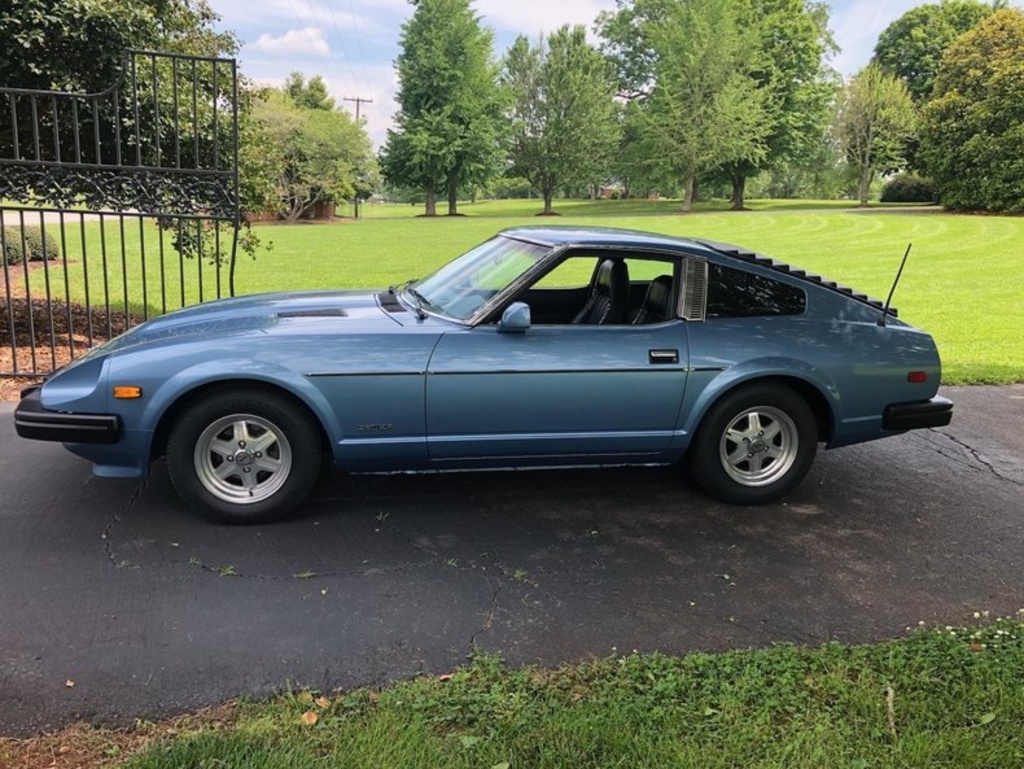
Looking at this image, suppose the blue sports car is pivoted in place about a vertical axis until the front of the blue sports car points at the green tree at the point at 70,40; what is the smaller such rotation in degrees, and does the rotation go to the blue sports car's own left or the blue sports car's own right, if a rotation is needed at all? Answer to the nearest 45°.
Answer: approximately 45° to the blue sports car's own right

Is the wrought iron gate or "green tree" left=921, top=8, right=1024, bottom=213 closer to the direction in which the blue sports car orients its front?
the wrought iron gate

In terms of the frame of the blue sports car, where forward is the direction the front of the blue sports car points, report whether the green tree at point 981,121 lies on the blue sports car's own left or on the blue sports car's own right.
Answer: on the blue sports car's own right

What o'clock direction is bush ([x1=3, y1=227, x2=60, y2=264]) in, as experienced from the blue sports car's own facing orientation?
The bush is roughly at 2 o'clock from the blue sports car.

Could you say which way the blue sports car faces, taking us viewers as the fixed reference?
facing to the left of the viewer

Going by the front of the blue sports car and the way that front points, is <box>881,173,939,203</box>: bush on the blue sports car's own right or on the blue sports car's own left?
on the blue sports car's own right

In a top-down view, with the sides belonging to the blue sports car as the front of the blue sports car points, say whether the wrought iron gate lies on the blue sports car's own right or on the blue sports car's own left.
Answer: on the blue sports car's own right

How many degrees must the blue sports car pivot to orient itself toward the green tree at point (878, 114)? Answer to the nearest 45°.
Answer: approximately 135° to its right
